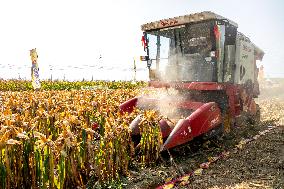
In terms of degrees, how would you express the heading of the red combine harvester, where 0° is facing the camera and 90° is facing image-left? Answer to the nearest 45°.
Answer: approximately 45°
